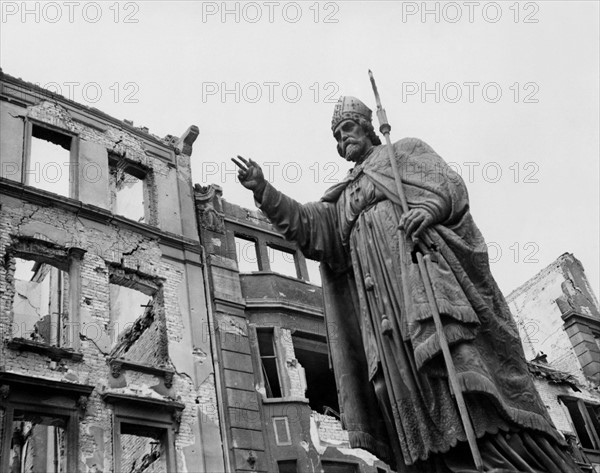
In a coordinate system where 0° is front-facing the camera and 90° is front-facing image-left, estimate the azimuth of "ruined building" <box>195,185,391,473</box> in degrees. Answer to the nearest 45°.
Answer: approximately 315°

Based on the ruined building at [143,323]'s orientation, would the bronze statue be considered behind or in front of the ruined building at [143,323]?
in front

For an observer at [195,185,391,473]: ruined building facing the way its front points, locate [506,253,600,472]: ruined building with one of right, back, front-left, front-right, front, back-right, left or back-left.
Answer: left

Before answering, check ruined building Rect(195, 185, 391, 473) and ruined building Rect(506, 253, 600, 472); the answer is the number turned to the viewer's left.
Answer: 0

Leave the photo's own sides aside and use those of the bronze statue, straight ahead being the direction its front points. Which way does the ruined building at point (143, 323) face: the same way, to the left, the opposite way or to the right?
to the left

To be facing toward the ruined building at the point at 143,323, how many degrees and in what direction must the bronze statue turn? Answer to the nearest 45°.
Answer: approximately 90° to its right

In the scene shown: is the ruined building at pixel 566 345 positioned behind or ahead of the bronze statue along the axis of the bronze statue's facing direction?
behind

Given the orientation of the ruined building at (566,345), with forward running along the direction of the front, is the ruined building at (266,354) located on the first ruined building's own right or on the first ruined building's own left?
on the first ruined building's own right

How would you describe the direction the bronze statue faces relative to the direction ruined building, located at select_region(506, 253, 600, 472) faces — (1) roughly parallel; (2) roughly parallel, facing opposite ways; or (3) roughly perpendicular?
roughly perpendicular
